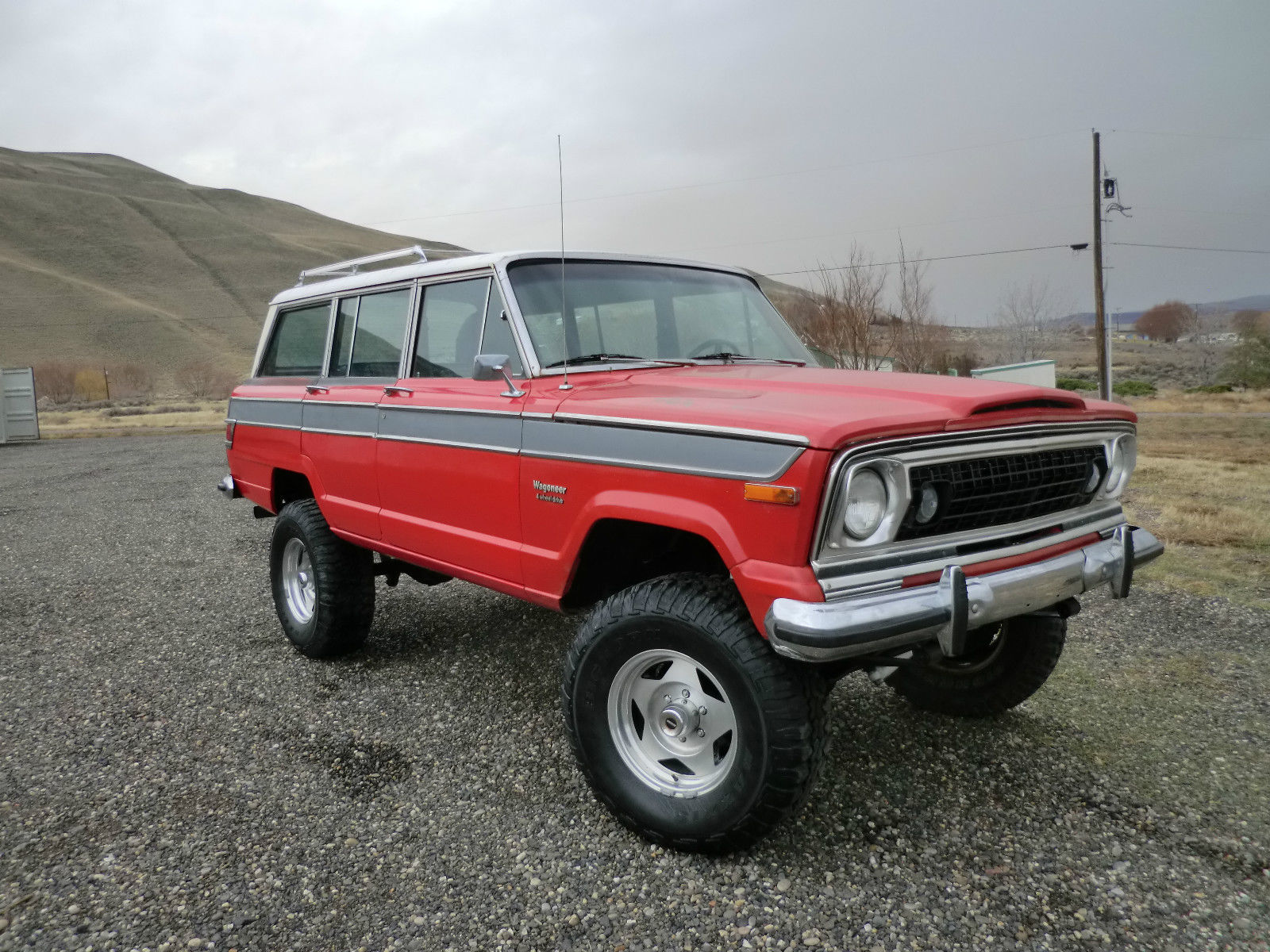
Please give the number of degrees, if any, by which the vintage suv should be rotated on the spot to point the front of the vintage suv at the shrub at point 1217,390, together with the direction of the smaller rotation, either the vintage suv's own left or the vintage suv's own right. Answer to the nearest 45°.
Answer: approximately 90° to the vintage suv's own left

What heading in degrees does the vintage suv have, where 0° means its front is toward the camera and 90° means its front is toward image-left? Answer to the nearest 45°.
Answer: approximately 315°

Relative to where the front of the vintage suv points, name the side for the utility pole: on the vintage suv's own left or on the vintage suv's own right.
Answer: on the vintage suv's own left

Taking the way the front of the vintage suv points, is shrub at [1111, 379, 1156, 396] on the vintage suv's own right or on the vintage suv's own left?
on the vintage suv's own left

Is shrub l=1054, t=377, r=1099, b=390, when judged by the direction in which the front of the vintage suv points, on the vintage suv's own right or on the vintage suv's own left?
on the vintage suv's own left
